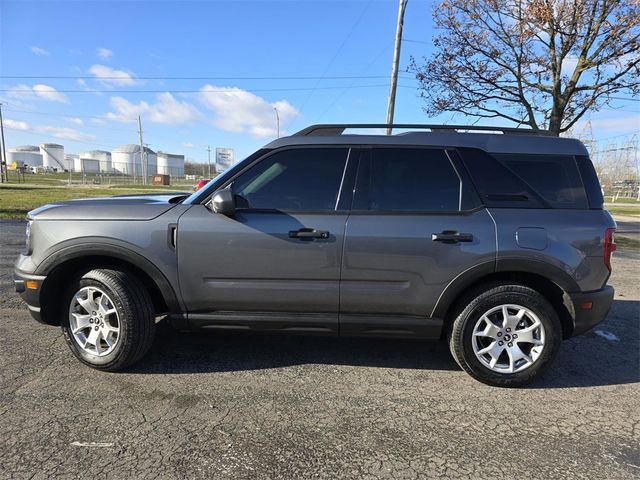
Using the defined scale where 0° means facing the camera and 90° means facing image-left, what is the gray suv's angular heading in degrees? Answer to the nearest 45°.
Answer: approximately 90°

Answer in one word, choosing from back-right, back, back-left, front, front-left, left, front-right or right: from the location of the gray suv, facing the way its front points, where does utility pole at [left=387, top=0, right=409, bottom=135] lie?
right
